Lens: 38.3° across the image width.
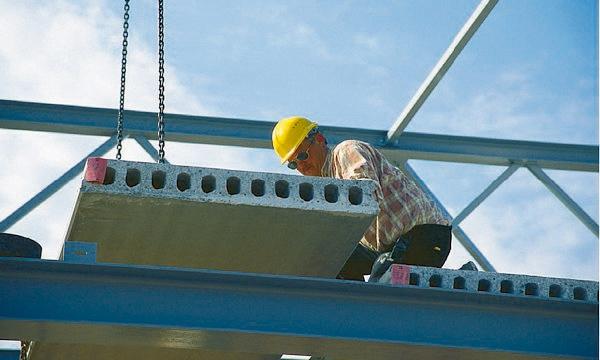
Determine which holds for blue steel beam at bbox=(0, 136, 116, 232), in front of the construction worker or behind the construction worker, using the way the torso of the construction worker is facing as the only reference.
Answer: in front

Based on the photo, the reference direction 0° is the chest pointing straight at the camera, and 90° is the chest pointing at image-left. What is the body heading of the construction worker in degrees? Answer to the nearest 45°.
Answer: approximately 90°

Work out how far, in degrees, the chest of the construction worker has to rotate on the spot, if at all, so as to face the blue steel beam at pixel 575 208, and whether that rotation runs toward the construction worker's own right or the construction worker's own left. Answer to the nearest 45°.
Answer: approximately 135° to the construction worker's own right

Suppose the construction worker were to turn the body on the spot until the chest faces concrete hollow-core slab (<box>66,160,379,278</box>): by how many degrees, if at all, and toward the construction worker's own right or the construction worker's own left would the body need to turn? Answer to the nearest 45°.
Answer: approximately 45° to the construction worker's own left

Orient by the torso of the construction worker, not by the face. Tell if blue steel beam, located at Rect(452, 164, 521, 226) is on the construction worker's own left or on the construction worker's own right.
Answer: on the construction worker's own right

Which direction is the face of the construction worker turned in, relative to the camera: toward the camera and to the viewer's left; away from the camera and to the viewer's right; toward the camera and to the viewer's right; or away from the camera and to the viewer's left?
toward the camera and to the viewer's left
